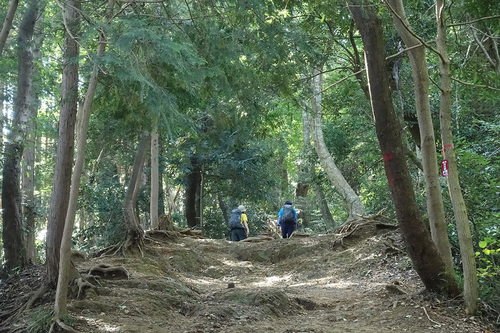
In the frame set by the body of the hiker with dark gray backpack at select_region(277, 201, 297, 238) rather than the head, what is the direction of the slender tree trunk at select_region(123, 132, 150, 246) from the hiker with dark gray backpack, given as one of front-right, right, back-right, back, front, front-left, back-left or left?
back-left

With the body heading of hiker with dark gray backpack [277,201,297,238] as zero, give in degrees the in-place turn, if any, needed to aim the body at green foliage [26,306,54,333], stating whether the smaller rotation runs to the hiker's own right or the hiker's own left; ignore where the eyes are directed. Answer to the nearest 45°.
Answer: approximately 180°

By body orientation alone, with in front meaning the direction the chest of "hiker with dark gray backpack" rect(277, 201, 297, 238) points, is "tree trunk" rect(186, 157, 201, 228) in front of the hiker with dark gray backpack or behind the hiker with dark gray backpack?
in front

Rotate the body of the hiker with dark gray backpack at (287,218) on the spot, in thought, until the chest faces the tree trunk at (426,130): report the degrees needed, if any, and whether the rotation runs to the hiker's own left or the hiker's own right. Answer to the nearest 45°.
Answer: approximately 180°

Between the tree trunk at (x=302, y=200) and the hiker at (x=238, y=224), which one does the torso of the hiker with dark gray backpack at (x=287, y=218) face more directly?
the tree trunk

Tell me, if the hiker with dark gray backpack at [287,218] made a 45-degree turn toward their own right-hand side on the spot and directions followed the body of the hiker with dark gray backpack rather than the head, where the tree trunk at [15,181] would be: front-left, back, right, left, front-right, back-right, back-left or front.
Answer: back

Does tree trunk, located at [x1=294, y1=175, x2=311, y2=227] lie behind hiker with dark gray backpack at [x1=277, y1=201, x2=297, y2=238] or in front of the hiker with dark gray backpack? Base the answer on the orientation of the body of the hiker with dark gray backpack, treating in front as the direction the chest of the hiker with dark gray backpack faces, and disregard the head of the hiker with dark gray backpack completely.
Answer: in front

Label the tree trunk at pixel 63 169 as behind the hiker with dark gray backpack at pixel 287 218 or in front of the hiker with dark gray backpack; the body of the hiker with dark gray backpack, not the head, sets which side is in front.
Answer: behind

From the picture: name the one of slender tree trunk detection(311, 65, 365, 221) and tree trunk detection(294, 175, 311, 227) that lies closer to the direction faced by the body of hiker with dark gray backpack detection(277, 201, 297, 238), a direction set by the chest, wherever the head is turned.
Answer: the tree trunk

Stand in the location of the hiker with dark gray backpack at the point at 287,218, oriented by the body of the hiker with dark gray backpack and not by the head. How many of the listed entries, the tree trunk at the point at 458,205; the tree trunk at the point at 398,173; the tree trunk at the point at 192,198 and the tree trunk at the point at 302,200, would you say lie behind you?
2

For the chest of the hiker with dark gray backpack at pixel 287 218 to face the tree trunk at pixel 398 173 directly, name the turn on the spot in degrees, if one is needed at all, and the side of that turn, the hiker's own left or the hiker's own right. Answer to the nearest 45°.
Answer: approximately 180°

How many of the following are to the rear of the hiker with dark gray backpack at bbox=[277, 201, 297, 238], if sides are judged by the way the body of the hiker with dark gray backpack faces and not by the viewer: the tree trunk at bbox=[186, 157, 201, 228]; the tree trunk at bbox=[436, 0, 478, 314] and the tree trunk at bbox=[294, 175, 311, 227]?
1

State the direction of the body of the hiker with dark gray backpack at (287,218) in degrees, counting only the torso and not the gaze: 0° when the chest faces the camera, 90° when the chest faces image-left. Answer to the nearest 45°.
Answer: approximately 180°

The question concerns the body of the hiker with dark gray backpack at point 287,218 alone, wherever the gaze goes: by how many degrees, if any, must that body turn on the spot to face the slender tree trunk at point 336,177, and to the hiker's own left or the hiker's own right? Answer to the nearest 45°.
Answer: approximately 90° to the hiker's own right

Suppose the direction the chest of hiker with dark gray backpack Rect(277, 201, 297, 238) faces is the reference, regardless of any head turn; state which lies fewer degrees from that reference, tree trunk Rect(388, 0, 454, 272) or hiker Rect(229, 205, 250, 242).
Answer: the hiker

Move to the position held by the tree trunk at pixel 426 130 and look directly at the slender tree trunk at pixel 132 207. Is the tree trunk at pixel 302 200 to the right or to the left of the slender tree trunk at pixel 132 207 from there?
right
